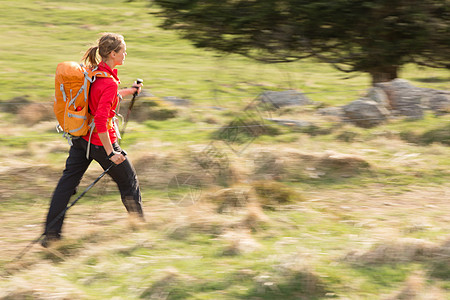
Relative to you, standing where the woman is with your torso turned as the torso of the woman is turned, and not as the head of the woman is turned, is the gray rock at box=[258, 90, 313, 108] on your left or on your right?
on your left

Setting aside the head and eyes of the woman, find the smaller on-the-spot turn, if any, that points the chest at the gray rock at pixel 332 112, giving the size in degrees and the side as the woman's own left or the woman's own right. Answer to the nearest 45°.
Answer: approximately 45° to the woman's own left

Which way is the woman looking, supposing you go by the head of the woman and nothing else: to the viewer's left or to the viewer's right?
to the viewer's right

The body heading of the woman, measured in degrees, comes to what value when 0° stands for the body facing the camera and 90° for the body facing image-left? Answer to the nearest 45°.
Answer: approximately 270°
